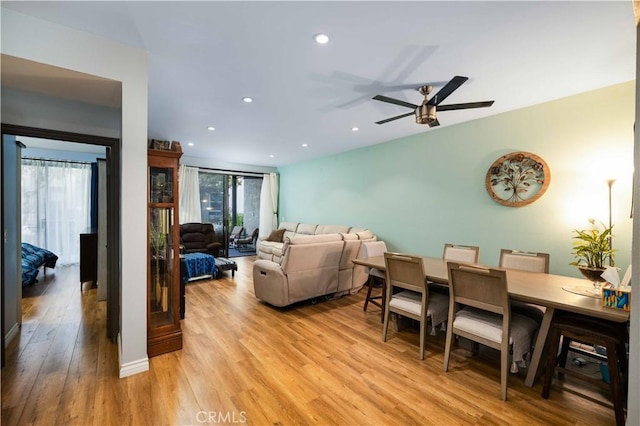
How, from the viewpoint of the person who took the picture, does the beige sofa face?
facing away from the viewer and to the left of the viewer

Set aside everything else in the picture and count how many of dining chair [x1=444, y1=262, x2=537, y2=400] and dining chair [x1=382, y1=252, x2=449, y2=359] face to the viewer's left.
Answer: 0

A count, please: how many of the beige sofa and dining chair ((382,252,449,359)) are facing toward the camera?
0

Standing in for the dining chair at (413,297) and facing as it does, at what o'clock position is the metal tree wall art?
The metal tree wall art is roughly at 12 o'clock from the dining chair.

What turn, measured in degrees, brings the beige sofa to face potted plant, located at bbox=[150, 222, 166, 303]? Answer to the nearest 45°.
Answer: approximately 90° to its left

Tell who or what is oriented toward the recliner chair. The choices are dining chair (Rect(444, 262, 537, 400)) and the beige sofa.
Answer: the beige sofa

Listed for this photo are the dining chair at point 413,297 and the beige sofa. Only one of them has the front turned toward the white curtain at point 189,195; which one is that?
the beige sofa

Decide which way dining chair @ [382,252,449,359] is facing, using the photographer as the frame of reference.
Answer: facing away from the viewer and to the right of the viewer

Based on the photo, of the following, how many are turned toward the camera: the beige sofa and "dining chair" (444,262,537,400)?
0

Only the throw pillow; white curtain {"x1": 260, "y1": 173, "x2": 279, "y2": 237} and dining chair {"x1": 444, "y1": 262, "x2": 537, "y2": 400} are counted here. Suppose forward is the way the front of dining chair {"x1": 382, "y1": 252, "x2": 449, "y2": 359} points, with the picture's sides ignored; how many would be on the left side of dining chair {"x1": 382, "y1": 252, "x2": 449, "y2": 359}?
2

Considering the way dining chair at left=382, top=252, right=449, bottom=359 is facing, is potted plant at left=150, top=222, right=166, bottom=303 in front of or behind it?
behind

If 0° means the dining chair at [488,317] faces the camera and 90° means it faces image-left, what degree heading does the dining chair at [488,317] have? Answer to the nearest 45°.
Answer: approximately 225°

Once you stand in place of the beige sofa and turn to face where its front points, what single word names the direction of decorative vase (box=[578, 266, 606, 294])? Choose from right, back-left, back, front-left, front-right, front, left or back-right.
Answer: back

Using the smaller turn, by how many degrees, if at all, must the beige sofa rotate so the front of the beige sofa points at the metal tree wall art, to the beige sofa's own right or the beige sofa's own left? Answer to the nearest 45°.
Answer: approximately 135° to the beige sofa's own right

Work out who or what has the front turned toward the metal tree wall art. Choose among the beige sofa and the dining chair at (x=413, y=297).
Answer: the dining chair

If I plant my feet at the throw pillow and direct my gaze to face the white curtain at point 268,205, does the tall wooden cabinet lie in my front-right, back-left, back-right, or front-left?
back-left
